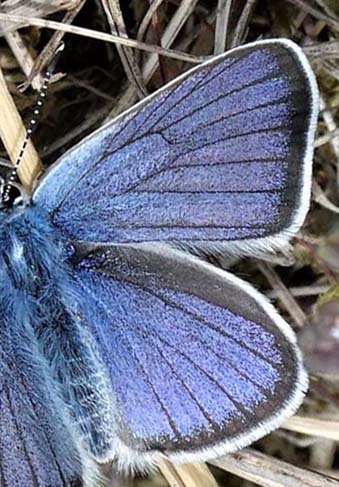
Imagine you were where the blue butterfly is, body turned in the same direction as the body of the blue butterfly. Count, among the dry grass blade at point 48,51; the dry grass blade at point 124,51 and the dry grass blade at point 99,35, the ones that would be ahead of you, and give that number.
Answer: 3

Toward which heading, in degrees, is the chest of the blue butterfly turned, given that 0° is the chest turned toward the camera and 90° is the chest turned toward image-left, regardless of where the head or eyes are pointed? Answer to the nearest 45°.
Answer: approximately 180°

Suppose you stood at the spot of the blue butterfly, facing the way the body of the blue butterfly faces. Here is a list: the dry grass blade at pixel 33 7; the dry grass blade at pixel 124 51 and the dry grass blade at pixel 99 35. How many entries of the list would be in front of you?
3

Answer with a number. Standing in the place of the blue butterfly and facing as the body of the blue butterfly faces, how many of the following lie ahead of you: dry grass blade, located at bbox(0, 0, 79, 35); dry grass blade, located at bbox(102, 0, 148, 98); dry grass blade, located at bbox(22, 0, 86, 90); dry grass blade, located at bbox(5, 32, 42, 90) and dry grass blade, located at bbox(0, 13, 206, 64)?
5

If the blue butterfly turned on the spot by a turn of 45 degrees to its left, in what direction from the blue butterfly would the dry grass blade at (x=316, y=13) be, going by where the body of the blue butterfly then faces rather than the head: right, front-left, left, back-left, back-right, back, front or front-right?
right

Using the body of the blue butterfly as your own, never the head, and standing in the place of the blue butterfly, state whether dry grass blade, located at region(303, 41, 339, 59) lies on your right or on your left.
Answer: on your right

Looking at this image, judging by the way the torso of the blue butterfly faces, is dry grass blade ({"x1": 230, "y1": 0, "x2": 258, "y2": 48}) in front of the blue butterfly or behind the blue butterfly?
in front

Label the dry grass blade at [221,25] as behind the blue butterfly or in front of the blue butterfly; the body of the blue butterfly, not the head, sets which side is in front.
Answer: in front

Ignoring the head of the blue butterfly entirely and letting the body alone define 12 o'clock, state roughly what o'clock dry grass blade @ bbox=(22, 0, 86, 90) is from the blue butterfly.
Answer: The dry grass blade is roughly at 12 o'clock from the blue butterfly.

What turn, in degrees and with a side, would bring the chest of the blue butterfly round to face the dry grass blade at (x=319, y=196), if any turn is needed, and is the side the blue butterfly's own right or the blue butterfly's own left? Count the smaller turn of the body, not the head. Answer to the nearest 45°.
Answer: approximately 45° to the blue butterfly's own right

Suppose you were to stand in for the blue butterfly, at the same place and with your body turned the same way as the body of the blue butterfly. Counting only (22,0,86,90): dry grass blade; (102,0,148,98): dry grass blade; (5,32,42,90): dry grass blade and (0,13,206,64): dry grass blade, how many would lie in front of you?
4

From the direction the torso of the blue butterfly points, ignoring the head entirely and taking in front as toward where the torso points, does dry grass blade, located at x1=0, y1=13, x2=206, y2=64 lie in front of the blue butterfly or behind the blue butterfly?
in front
